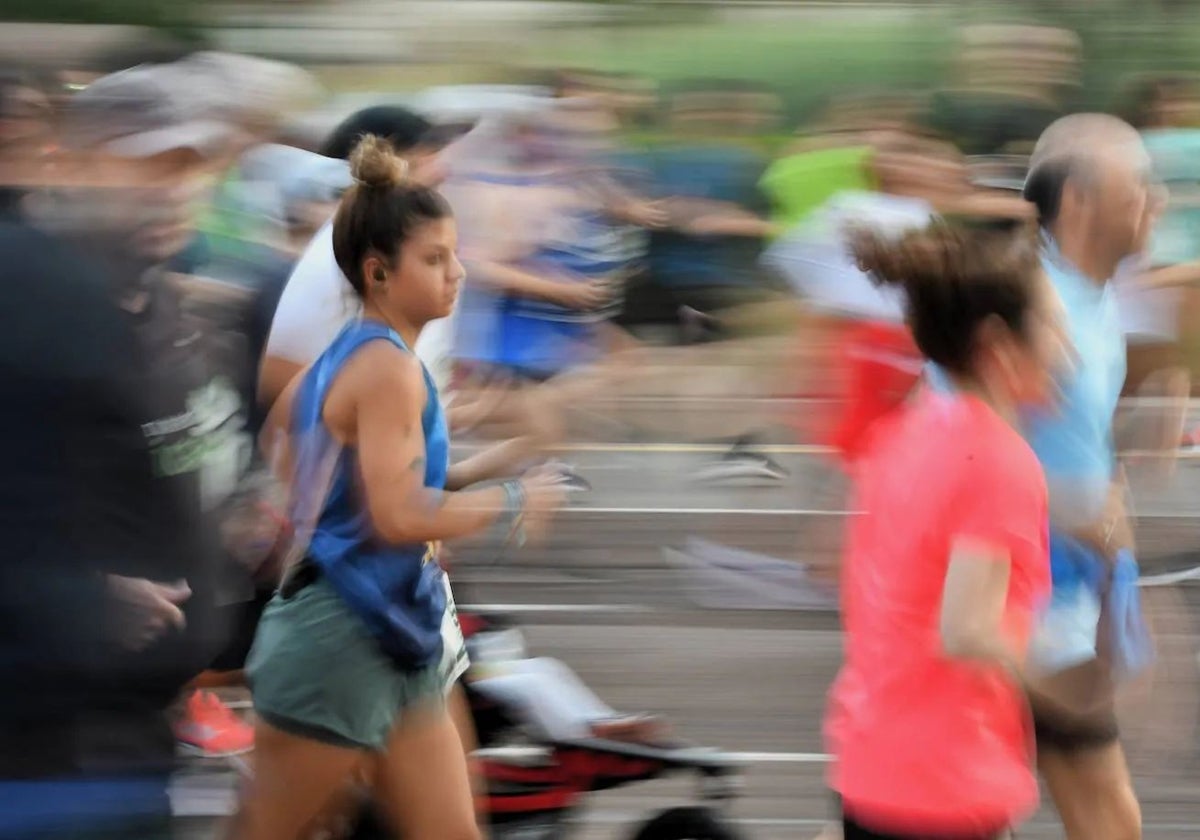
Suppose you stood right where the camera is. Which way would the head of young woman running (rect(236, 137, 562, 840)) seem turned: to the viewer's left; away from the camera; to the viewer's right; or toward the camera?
to the viewer's right

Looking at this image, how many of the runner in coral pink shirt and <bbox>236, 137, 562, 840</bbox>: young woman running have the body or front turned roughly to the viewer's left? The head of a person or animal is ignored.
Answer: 0

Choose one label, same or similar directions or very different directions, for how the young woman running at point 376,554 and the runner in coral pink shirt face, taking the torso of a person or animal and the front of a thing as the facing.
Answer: same or similar directions

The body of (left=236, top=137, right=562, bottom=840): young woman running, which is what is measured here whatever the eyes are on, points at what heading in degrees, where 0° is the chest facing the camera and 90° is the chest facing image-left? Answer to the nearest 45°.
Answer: approximately 270°

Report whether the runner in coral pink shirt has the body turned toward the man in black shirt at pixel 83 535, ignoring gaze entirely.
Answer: no

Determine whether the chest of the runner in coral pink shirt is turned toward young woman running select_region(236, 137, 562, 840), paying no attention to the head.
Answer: no

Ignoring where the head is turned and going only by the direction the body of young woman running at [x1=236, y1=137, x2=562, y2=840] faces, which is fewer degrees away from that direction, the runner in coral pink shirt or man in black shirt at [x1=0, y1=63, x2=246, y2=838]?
the runner in coral pink shirt

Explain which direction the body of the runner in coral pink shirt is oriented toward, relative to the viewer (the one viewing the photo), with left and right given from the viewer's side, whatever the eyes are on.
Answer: facing away from the viewer and to the right of the viewer

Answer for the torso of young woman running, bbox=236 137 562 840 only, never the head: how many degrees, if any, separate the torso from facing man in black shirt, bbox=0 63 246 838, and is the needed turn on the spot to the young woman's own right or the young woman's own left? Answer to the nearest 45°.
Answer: approximately 135° to the young woman's own right

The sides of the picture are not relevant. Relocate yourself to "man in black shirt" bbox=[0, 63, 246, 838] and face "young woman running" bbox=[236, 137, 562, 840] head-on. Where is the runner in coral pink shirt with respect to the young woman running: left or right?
right

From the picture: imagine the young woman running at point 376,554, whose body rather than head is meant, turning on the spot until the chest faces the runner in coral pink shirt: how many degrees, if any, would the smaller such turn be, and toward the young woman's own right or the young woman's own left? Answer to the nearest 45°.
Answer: approximately 45° to the young woman's own right
